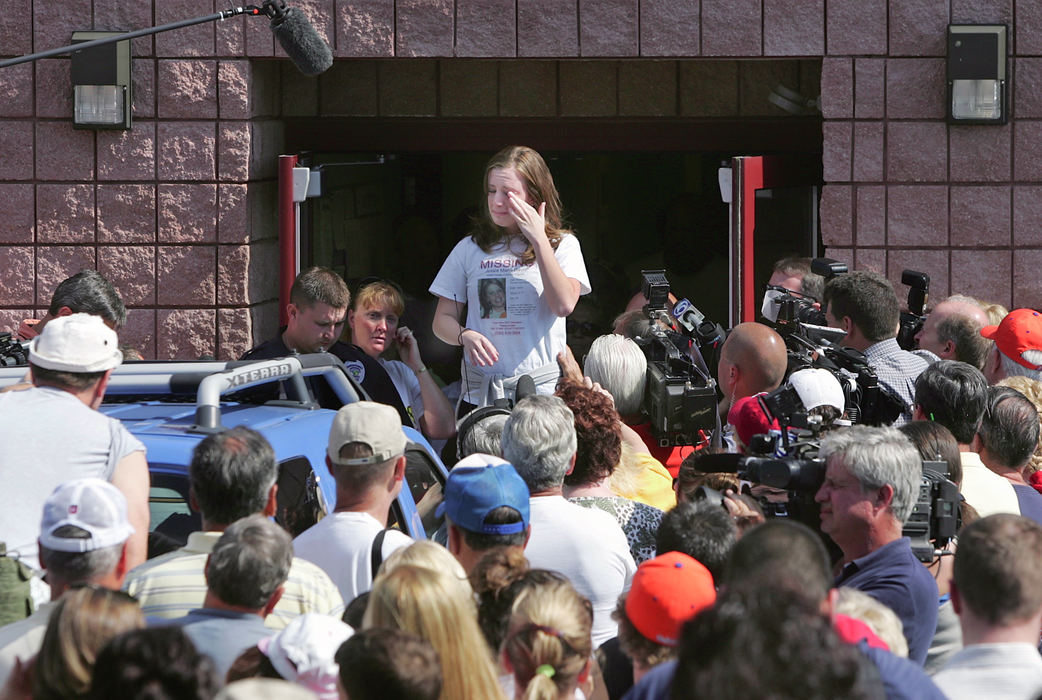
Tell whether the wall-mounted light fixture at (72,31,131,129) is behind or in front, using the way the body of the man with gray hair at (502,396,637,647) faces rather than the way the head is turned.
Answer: in front

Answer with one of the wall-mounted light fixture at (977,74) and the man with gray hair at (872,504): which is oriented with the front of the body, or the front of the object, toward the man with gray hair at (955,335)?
the wall-mounted light fixture

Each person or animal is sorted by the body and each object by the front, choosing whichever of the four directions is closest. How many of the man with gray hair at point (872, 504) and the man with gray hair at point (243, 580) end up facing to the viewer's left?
1

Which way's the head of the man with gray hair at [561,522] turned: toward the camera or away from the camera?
away from the camera

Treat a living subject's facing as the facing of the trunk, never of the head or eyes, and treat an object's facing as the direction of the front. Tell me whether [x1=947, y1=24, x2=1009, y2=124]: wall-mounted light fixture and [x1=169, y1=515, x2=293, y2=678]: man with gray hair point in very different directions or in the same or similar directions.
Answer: very different directions

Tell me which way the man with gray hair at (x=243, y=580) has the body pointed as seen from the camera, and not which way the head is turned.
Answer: away from the camera

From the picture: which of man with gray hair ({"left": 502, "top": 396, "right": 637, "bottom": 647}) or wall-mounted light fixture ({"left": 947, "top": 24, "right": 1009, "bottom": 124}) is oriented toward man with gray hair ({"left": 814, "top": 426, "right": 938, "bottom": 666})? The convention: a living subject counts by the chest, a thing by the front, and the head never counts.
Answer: the wall-mounted light fixture

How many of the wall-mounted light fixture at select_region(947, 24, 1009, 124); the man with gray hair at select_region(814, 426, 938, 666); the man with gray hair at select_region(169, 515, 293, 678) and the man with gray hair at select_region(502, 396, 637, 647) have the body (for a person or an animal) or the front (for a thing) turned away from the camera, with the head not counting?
2

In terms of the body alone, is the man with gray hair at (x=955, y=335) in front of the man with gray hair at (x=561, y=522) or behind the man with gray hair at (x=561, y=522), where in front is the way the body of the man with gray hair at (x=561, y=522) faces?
in front

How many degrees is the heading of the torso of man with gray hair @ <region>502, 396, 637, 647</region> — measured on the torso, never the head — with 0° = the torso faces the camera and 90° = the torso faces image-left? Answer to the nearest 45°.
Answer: approximately 180°

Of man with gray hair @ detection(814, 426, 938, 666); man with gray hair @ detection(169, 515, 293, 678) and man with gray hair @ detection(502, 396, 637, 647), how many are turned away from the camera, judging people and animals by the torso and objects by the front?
2

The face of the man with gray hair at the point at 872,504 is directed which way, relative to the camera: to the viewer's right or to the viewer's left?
to the viewer's left

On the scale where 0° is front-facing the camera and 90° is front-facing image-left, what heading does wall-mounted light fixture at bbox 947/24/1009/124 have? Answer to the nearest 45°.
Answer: approximately 0°

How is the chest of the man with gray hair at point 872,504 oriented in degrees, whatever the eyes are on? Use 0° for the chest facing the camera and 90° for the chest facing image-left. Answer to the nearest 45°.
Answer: approximately 90°
